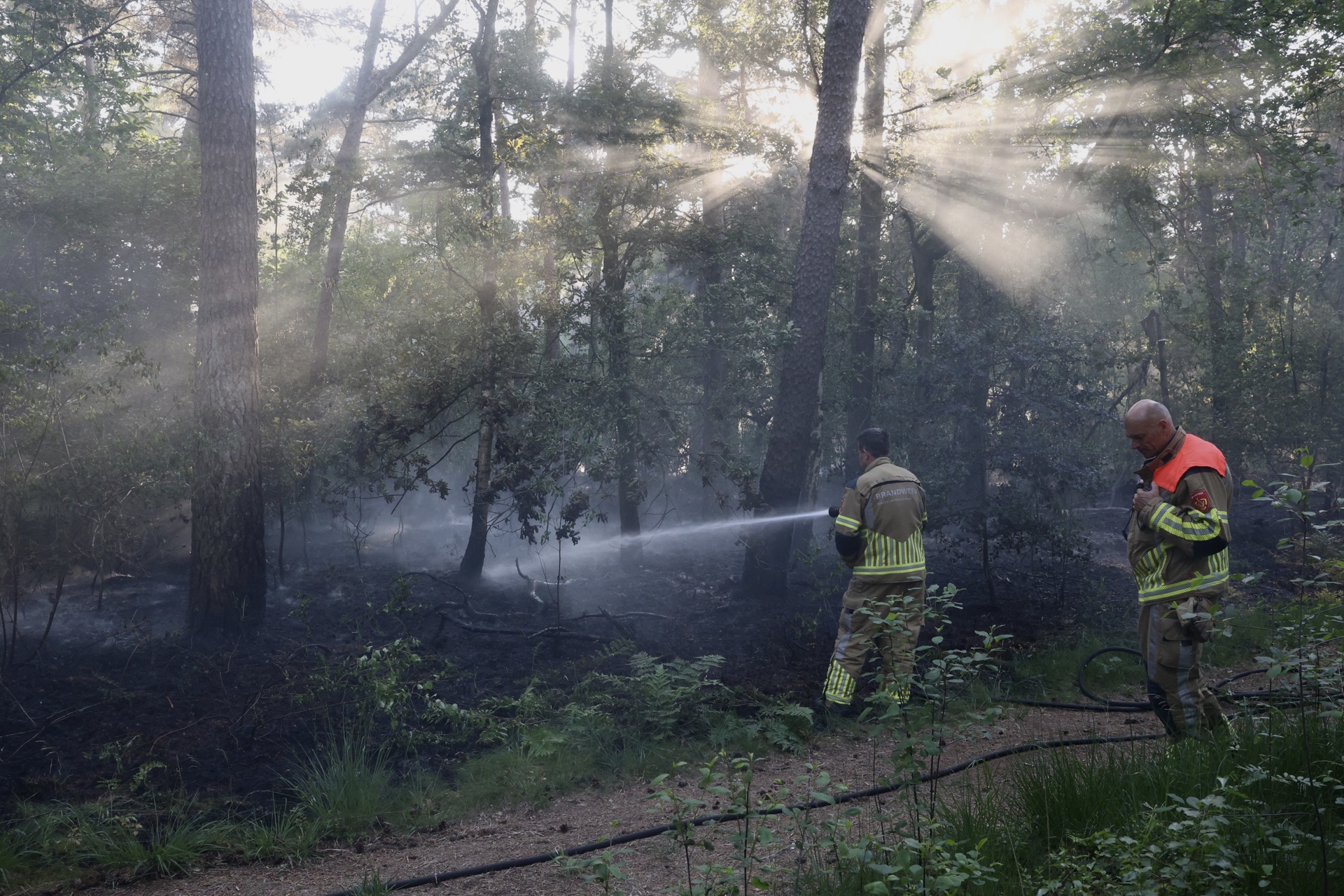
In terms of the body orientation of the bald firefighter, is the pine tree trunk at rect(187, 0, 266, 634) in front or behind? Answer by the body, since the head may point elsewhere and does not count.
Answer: in front

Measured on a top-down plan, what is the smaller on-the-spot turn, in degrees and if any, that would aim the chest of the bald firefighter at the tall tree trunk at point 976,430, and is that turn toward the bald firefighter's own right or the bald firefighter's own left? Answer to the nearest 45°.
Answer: approximately 90° to the bald firefighter's own right

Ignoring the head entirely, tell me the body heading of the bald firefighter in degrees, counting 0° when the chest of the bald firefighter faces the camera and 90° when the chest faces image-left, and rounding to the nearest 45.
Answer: approximately 90°

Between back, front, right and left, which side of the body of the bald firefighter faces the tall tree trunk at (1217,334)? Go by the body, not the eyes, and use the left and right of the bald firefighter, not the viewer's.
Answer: right

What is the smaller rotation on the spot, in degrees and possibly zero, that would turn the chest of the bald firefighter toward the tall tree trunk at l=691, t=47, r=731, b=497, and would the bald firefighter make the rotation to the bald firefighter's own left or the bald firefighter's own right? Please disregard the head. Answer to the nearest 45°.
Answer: approximately 45° to the bald firefighter's own right
